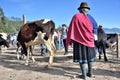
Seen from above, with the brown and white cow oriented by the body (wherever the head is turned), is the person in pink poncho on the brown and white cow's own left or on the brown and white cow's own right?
on the brown and white cow's own left

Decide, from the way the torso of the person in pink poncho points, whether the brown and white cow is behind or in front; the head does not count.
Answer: in front

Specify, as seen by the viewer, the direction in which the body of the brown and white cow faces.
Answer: to the viewer's left
